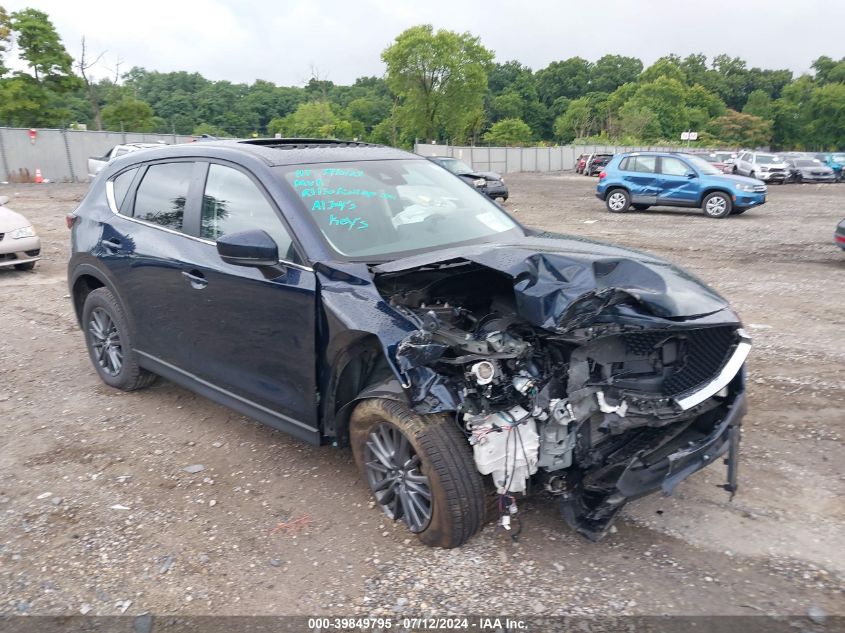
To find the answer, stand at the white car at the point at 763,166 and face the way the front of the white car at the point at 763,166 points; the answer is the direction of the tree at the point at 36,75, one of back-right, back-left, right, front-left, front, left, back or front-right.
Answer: back-right

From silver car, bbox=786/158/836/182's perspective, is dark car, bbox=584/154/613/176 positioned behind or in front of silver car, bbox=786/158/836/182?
behind

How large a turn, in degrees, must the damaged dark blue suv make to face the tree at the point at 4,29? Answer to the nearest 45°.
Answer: approximately 180°

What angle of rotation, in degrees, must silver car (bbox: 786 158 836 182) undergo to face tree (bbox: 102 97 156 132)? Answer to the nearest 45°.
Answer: approximately 135° to its right

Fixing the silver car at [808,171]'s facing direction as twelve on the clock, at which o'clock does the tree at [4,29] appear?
The tree is roughly at 4 o'clock from the silver car.

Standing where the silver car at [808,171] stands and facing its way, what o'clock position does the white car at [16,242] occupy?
The white car is roughly at 2 o'clock from the silver car.

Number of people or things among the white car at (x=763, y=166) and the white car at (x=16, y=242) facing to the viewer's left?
0

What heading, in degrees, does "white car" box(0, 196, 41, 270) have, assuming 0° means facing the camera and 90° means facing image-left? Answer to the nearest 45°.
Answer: approximately 315°

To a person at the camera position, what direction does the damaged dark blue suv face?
facing the viewer and to the right of the viewer

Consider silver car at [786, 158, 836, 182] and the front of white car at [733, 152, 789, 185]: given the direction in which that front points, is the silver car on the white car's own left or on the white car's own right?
on the white car's own left
